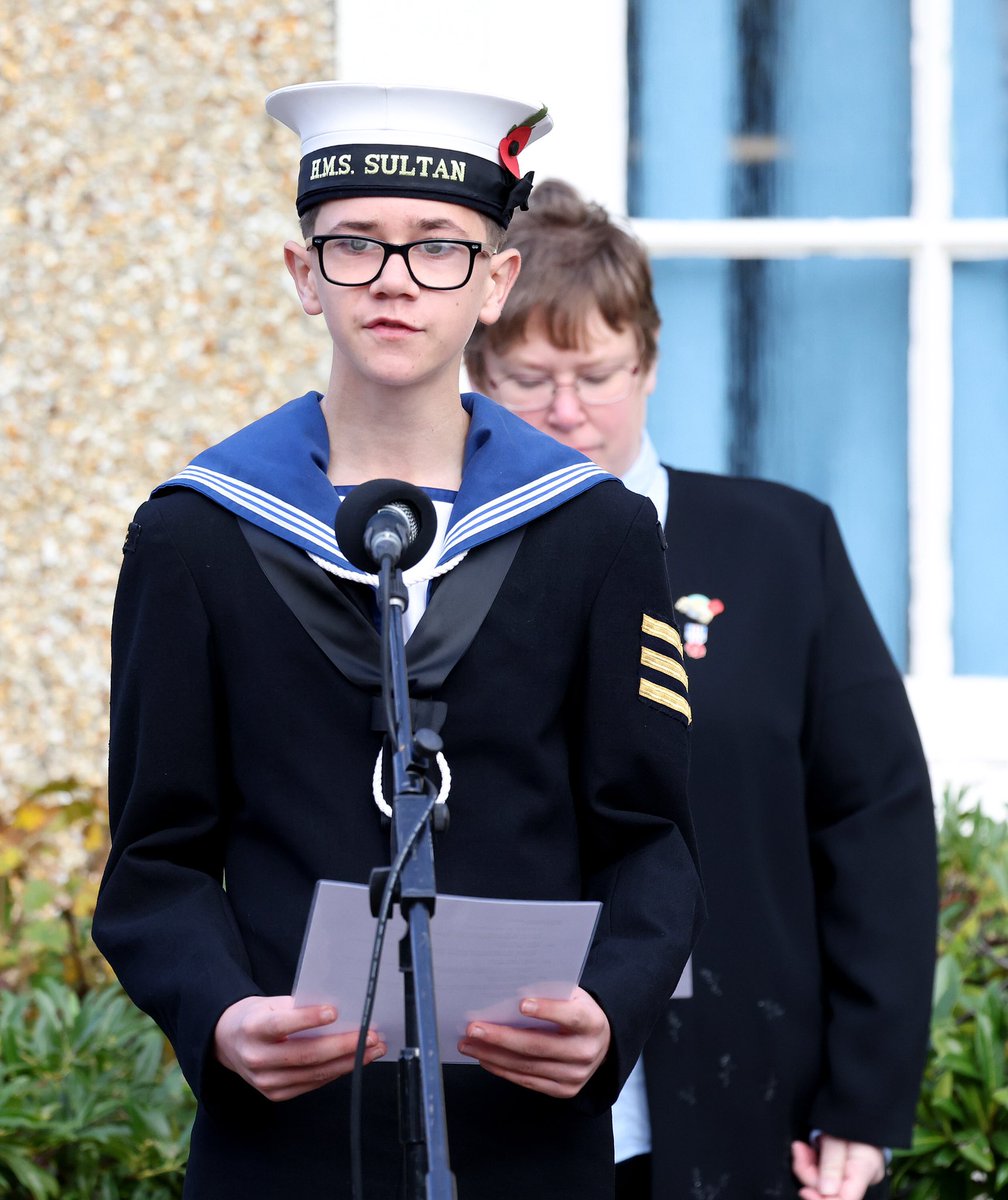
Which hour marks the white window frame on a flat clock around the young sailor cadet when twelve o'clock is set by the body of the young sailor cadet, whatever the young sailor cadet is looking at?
The white window frame is roughly at 7 o'clock from the young sailor cadet.

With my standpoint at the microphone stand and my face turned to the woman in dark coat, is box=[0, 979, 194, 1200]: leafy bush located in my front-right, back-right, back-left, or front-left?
front-left

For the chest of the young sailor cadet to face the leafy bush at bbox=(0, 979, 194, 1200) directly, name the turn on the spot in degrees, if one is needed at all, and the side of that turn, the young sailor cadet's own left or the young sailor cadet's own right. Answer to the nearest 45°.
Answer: approximately 180°

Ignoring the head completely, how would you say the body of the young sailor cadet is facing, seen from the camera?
toward the camera

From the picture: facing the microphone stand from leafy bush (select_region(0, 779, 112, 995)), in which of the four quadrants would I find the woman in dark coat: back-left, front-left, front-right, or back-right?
front-left

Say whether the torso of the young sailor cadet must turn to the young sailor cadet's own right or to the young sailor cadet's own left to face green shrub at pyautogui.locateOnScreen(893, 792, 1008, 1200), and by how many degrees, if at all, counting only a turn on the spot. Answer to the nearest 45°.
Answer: approximately 135° to the young sailor cadet's own left

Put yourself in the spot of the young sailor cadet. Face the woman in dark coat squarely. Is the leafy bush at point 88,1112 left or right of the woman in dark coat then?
left

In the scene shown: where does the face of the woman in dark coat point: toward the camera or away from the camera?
toward the camera

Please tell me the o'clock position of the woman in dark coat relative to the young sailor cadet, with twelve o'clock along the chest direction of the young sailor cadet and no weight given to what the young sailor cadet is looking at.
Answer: The woman in dark coat is roughly at 7 o'clock from the young sailor cadet.

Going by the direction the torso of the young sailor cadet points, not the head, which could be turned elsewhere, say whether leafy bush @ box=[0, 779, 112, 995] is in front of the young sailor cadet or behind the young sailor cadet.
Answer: behind
